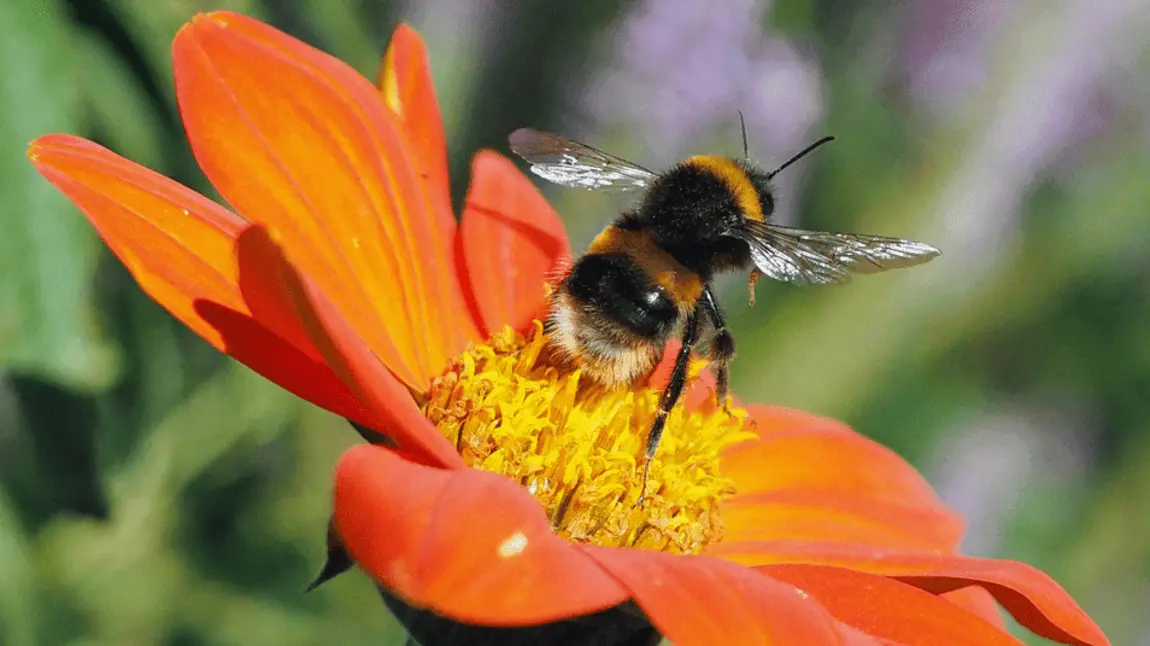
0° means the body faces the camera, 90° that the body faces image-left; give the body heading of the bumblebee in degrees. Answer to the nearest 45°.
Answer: approximately 225°
